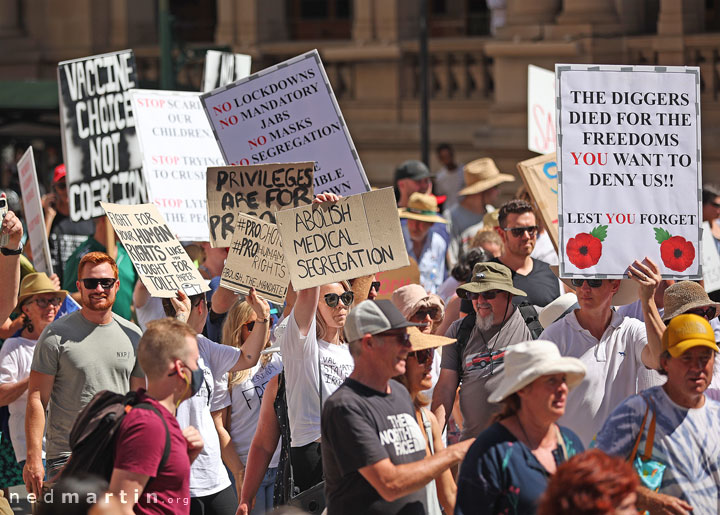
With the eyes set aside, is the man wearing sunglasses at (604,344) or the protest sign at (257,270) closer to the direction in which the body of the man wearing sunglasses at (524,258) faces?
the man wearing sunglasses

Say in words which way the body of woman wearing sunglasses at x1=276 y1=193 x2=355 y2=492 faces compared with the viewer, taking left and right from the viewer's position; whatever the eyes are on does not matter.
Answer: facing the viewer and to the right of the viewer

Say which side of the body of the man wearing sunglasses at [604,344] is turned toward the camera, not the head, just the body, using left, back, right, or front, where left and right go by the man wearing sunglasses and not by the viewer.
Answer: front

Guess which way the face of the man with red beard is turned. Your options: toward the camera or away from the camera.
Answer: toward the camera

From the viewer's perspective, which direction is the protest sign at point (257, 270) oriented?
toward the camera

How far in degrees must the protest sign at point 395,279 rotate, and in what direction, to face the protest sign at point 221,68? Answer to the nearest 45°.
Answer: approximately 135° to its right

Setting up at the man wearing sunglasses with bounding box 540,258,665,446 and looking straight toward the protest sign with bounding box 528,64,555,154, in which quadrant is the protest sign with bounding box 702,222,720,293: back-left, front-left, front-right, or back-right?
front-right

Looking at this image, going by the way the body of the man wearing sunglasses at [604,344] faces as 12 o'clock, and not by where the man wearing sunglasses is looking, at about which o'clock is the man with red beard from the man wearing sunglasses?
The man with red beard is roughly at 3 o'clock from the man wearing sunglasses.

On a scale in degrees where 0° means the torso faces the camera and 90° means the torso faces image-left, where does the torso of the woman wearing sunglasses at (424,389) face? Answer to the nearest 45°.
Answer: approximately 315°

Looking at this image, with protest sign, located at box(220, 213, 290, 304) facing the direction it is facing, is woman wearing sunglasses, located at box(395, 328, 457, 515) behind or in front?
in front

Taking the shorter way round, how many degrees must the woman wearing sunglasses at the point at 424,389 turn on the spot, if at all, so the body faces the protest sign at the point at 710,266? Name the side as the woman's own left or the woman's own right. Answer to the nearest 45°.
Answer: approximately 90° to the woman's own left

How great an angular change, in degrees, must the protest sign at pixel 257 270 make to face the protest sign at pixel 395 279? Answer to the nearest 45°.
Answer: approximately 135° to its left

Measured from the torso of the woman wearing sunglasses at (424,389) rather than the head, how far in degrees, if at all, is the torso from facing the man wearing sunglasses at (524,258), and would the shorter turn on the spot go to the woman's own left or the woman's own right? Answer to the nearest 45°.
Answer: approximately 135° to the woman's own left
